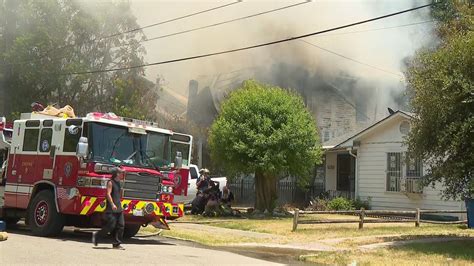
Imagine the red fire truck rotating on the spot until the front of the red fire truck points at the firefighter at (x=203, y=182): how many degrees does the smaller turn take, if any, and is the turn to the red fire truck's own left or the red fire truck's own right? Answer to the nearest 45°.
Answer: approximately 90° to the red fire truck's own left

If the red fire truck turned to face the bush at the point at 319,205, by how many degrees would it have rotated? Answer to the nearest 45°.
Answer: approximately 90° to its left

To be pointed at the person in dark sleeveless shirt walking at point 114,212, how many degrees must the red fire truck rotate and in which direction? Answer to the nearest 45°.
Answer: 0° — it already faces them

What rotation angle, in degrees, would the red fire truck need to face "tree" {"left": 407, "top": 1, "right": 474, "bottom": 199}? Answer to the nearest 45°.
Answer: approximately 45° to its left

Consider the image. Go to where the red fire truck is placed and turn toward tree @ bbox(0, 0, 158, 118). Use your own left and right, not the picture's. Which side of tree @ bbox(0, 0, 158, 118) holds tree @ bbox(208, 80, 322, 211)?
right
